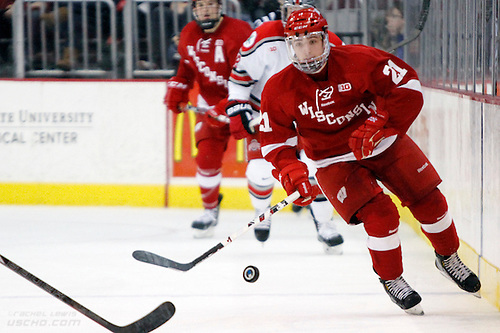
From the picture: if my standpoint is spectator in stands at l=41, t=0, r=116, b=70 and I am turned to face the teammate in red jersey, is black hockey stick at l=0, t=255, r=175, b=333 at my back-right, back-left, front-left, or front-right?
front-right

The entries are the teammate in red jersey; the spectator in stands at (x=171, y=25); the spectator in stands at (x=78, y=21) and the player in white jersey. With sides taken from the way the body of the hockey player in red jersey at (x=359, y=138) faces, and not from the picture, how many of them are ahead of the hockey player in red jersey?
0

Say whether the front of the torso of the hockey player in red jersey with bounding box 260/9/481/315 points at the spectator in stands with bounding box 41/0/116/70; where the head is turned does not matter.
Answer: no

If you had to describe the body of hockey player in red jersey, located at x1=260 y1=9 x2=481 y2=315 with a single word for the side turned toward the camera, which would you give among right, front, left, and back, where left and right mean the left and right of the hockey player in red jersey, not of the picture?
front

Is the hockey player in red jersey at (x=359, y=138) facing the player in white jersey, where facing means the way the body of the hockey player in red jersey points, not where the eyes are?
no

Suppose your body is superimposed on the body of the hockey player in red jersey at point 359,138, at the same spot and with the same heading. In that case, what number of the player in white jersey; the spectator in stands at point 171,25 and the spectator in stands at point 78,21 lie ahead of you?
0

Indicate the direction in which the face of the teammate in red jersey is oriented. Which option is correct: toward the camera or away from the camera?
toward the camera

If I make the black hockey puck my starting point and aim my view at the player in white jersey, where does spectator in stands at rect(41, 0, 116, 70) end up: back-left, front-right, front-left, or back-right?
front-left

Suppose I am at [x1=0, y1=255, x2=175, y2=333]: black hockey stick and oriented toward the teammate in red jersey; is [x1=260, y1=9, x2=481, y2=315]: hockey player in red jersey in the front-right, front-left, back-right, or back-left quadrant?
front-right

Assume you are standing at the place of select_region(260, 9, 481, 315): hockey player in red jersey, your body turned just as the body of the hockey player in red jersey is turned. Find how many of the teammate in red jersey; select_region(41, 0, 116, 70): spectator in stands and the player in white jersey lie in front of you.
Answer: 0

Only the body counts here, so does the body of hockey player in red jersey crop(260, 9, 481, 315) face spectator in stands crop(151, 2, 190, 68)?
no

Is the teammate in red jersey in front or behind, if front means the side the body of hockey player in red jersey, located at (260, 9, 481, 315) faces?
behind
